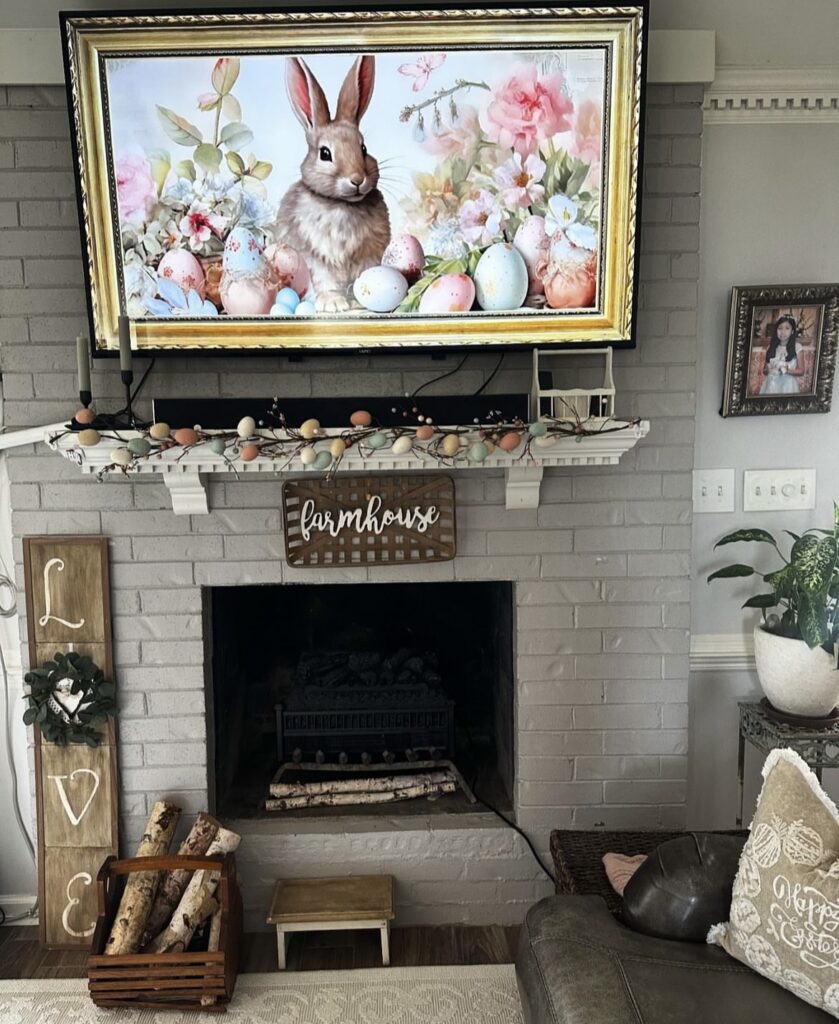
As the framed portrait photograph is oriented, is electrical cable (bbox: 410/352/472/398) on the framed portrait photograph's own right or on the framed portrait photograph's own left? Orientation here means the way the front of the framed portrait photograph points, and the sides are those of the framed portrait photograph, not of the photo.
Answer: on the framed portrait photograph's own right

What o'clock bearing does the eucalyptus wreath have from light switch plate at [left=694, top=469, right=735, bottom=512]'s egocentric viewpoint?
The eucalyptus wreath is roughly at 2 o'clock from the light switch plate.

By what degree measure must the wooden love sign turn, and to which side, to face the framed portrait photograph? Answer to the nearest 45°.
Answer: approximately 90° to its left

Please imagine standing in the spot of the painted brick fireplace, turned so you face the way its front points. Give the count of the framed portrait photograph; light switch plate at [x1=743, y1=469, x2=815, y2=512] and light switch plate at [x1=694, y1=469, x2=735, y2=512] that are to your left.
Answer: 3

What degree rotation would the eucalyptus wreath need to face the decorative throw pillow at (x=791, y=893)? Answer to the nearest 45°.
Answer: approximately 45° to its left

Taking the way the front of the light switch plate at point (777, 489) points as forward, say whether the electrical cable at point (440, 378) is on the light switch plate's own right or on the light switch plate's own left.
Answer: on the light switch plate's own right

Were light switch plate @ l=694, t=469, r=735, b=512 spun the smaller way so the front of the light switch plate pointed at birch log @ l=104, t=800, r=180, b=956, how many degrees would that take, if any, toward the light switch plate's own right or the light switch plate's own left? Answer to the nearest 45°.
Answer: approximately 45° to the light switch plate's own right
